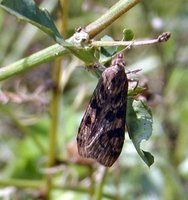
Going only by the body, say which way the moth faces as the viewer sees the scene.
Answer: away from the camera
